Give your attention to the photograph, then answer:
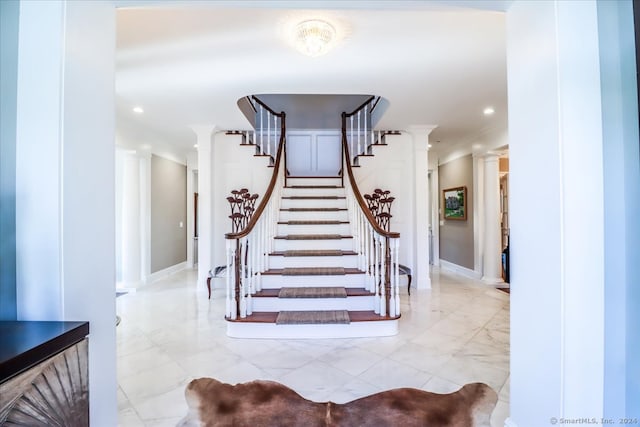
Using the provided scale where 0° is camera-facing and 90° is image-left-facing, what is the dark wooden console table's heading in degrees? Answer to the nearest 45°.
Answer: approximately 315°

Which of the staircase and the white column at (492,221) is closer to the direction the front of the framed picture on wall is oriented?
the staircase

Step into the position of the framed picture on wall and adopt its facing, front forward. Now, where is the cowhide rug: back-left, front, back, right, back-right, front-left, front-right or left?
front-left

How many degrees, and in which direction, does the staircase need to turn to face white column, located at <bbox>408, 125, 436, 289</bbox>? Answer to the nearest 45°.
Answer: approximately 135° to its left

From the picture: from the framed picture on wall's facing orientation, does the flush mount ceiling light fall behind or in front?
in front

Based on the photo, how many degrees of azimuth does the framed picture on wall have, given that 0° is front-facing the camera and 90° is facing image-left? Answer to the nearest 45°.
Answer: approximately 45°

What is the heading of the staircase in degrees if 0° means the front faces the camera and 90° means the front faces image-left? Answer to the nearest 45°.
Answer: approximately 0°

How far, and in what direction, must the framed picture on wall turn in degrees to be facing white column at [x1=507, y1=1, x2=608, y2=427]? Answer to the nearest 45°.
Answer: approximately 45° to its left

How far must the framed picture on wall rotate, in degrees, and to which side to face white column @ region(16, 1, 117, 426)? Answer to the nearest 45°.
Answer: approximately 45° to its left

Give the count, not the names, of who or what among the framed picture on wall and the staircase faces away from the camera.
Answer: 0

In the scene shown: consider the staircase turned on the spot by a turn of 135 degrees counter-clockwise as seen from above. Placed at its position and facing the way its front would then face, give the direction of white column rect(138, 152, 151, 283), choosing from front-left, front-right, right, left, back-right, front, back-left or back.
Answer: left

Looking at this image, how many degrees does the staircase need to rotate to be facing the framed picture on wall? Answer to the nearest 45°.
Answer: approximately 135° to its left

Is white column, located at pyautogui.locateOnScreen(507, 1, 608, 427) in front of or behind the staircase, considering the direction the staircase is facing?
in front
